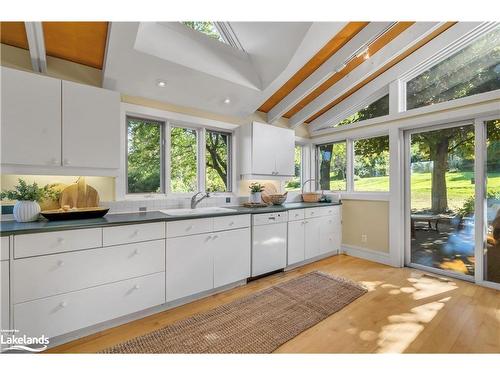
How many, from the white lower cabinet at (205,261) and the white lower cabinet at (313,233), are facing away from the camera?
0

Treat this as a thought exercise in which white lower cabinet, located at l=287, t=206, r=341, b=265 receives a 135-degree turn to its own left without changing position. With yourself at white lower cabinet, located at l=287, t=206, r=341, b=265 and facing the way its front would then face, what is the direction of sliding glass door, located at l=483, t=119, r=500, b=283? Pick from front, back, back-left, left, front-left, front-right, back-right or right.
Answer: right

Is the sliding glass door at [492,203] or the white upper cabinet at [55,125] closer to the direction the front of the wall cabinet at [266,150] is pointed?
the sliding glass door

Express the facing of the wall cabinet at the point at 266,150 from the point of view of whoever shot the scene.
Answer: facing the viewer and to the right of the viewer

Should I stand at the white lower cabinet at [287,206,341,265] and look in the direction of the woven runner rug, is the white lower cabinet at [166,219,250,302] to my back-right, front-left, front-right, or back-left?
front-right

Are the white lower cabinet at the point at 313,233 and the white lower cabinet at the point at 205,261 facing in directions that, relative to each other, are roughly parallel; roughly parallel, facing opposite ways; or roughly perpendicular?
roughly parallel

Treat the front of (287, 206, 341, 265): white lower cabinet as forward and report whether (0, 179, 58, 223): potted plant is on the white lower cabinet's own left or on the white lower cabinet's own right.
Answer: on the white lower cabinet's own right

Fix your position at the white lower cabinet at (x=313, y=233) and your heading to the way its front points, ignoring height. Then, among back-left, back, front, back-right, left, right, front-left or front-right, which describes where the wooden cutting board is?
right

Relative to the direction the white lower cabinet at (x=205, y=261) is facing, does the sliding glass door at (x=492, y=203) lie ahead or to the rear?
ahead

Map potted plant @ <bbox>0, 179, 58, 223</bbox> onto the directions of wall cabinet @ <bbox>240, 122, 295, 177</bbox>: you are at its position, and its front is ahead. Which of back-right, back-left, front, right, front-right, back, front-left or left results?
right

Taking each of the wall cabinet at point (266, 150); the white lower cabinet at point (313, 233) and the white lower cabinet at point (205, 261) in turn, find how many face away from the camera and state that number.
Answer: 0

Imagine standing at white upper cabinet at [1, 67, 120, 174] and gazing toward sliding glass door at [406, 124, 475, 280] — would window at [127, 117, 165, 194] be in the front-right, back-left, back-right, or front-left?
front-left

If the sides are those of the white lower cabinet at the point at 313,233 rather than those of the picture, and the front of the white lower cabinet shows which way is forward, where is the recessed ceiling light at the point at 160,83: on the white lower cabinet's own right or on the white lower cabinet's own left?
on the white lower cabinet's own right
